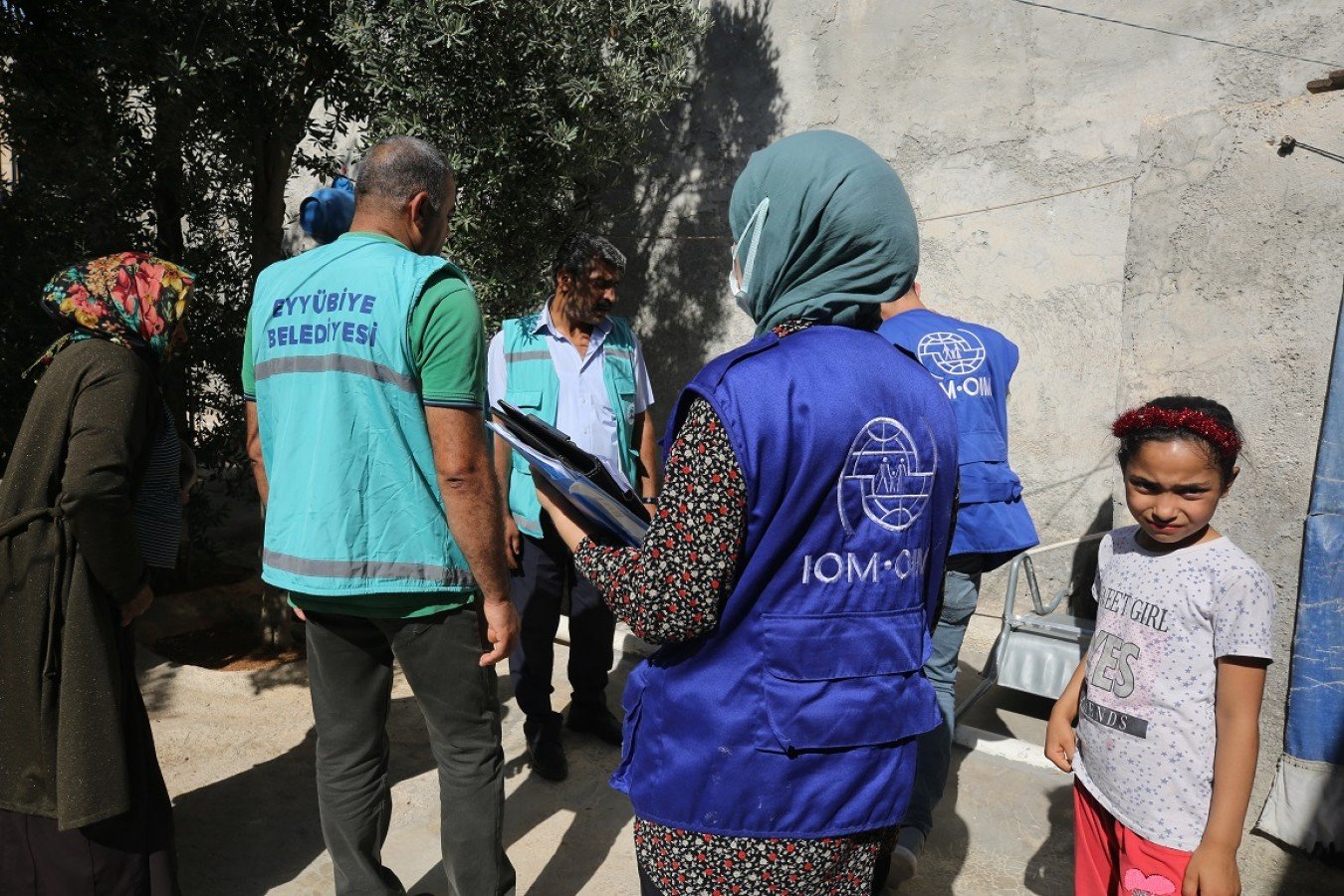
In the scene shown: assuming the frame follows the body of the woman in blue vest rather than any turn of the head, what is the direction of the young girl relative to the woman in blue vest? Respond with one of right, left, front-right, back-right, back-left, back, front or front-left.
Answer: right

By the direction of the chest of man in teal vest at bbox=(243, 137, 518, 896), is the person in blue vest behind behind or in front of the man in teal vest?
in front

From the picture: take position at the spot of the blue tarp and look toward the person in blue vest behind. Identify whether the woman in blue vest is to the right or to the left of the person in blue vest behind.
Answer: left

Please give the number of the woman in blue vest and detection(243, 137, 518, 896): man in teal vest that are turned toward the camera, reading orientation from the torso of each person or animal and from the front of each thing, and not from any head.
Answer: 0

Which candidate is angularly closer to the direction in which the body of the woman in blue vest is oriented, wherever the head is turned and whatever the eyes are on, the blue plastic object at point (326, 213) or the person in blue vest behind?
the blue plastic object

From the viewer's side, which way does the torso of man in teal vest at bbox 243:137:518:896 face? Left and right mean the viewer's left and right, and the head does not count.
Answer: facing away from the viewer and to the right of the viewer

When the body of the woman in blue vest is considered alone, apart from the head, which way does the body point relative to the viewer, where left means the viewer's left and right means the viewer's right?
facing away from the viewer and to the left of the viewer

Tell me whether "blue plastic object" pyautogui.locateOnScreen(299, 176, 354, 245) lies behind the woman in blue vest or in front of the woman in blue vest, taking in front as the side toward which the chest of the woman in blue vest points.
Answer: in front

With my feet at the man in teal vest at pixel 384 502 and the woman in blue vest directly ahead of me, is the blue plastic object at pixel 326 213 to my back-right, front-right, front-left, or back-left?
back-left

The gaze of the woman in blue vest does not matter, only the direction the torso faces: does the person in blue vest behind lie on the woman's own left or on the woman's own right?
on the woman's own right

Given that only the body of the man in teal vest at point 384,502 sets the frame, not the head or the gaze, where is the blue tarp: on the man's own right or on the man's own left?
on the man's own right

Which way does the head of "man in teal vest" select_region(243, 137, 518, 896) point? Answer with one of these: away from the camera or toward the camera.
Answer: away from the camera

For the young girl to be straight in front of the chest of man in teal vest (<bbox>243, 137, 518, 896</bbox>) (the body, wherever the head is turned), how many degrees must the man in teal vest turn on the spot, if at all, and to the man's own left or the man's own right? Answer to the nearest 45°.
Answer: approximately 90° to the man's own right
